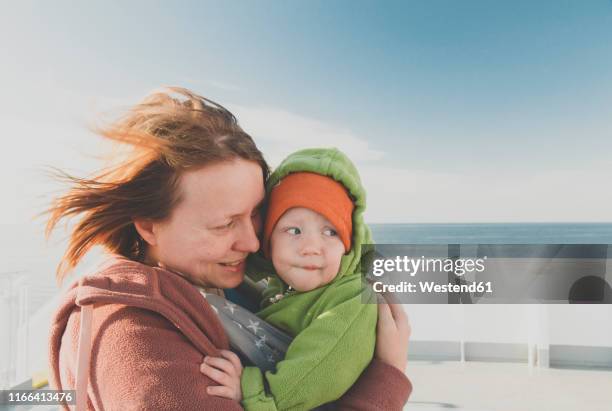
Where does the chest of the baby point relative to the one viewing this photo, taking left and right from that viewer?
facing the viewer and to the left of the viewer

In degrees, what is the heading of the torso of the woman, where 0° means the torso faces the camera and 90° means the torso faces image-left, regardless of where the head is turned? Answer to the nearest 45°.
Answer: approximately 270°

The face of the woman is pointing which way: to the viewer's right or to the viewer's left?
to the viewer's right
